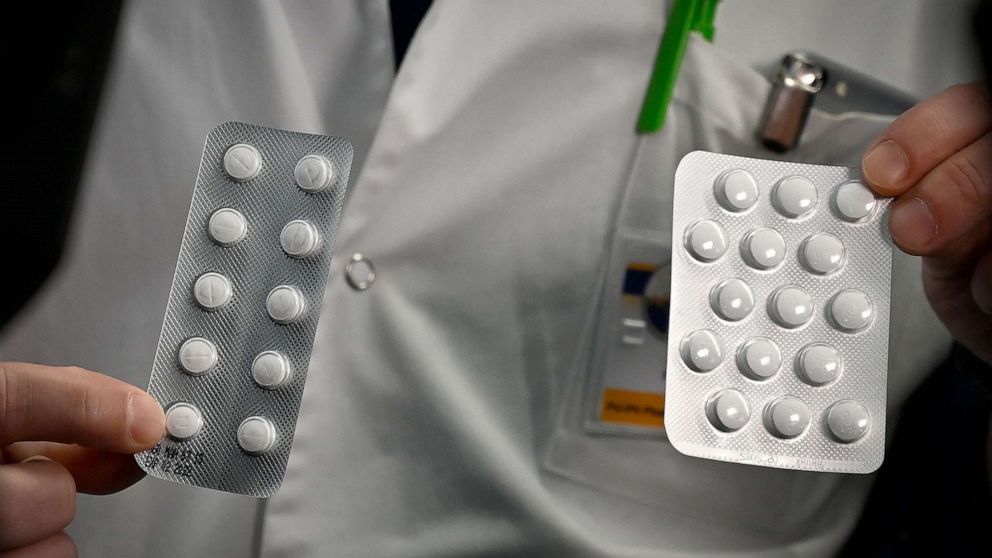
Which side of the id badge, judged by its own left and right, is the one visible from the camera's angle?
front
